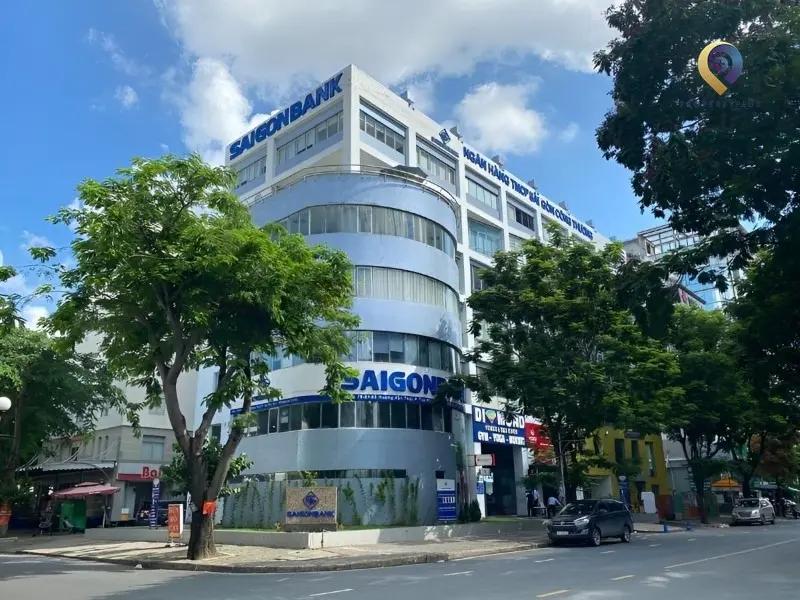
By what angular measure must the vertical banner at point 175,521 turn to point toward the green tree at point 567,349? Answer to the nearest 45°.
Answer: approximately 90° to its left

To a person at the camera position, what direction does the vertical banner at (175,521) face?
facing the viewer

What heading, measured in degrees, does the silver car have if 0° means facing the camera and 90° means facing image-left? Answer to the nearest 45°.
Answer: approximately 45°

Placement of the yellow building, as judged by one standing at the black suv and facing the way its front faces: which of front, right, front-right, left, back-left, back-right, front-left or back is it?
back-right

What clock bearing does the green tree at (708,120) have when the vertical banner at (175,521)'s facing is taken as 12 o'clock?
The green tree is roughly at 11 o'clock from the vertical banner.

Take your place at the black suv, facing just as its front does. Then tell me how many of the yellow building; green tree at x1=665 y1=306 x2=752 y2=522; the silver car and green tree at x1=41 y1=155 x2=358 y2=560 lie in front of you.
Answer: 1

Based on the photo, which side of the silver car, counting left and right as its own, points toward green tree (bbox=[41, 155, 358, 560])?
front
